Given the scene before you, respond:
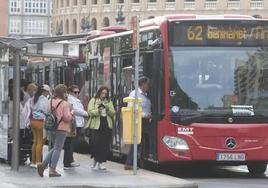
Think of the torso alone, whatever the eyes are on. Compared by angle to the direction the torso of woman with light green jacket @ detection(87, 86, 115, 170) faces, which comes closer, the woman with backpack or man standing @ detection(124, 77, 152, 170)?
the woman with backpack

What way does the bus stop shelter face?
to the viewer's right

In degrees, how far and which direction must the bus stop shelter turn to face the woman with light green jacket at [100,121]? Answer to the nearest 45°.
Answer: approximately 45° to its right
